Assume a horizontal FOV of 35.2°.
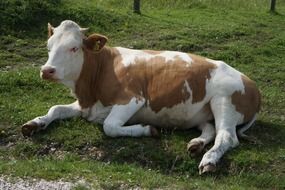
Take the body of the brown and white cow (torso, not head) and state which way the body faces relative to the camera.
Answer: to the viewer's left
